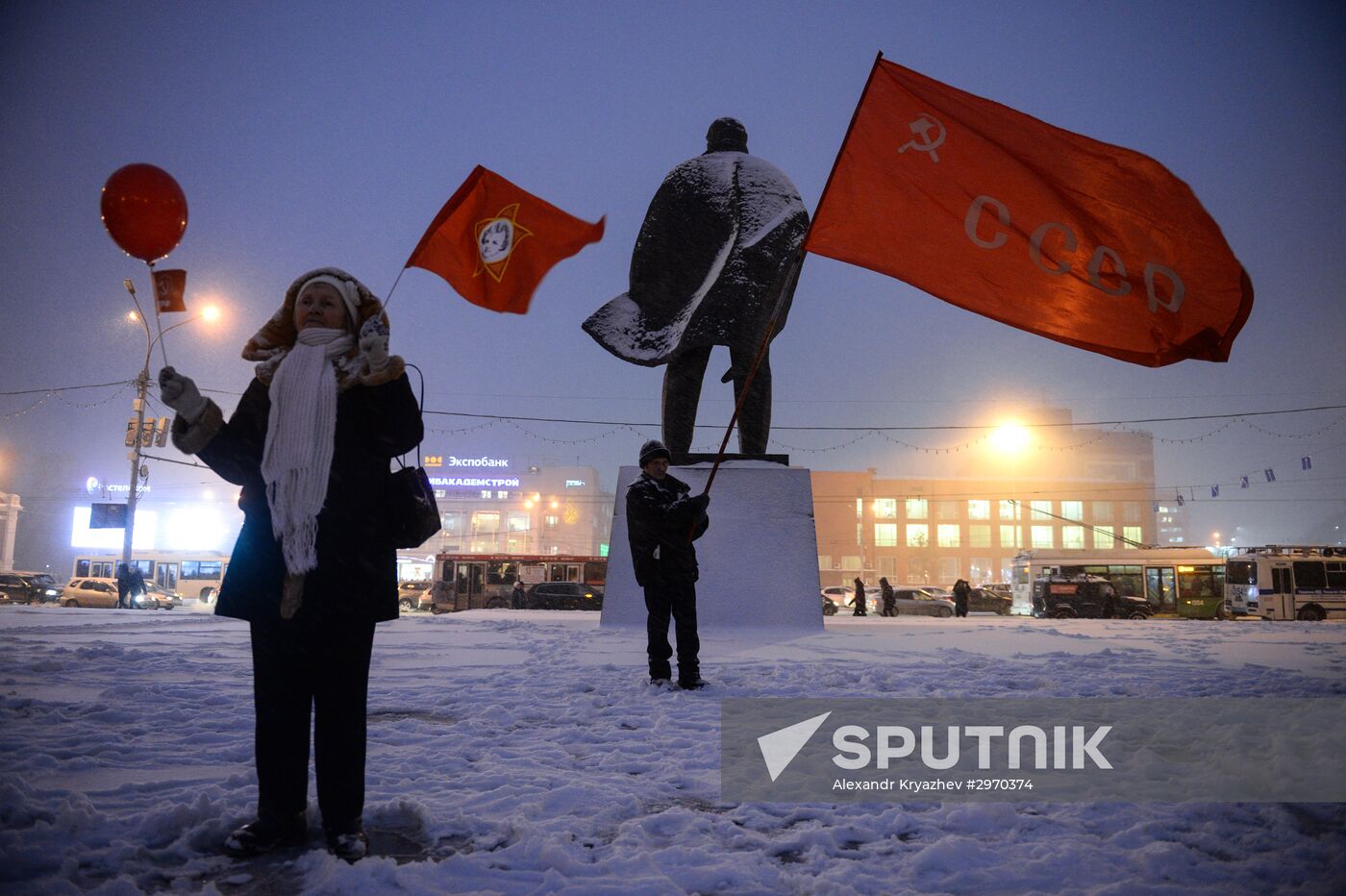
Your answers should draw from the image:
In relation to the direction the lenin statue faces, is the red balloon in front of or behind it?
behind

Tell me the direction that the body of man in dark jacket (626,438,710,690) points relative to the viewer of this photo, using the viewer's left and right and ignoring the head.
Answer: facing the viewer and to the right of the viewer

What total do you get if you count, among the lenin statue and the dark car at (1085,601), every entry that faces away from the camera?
1

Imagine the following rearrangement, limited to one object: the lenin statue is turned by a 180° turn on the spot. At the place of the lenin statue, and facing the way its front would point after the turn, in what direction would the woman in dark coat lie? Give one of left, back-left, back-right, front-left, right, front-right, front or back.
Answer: front

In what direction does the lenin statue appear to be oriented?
away from the camera

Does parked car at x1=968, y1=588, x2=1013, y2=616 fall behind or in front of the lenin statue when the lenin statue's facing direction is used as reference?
in front
